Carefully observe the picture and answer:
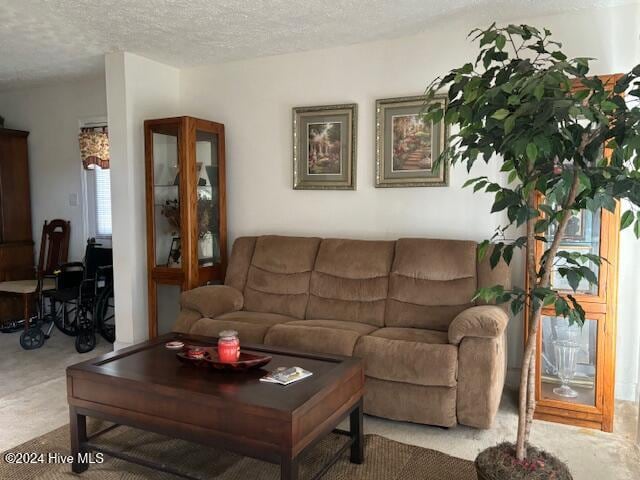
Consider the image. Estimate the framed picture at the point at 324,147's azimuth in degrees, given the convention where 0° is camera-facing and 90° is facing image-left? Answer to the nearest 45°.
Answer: approximately 0°

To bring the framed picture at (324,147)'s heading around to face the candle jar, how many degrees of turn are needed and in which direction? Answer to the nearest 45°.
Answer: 0° — it already faces it

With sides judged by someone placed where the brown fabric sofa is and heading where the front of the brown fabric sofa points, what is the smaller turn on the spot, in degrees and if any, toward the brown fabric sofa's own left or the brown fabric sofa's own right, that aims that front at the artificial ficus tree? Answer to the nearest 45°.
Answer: approximately 45° to the brown fabric sofa's own left

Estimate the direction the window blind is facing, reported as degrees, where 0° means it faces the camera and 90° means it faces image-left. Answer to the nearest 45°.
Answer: approximately 0°

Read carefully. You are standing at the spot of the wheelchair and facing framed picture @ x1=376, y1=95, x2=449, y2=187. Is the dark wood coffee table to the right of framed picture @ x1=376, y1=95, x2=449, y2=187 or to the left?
right

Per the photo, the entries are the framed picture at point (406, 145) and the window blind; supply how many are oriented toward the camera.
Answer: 2

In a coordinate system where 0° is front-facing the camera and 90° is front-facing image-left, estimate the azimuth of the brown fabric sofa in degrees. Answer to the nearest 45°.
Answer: approximately 45°

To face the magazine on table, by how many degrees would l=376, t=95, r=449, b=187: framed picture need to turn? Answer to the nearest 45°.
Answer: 0° — it already faces it

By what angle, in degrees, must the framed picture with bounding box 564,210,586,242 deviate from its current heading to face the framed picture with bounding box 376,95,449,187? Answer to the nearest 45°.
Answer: approximately 45° to its right

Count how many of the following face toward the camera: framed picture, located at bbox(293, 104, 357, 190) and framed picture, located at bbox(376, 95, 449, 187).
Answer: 2

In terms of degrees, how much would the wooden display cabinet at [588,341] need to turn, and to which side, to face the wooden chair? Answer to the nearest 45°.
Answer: approximately 45° to its right

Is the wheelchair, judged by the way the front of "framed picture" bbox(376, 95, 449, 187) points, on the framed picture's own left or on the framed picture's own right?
on the framed picture's own right

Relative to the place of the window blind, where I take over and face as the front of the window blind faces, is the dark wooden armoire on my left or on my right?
on my right
